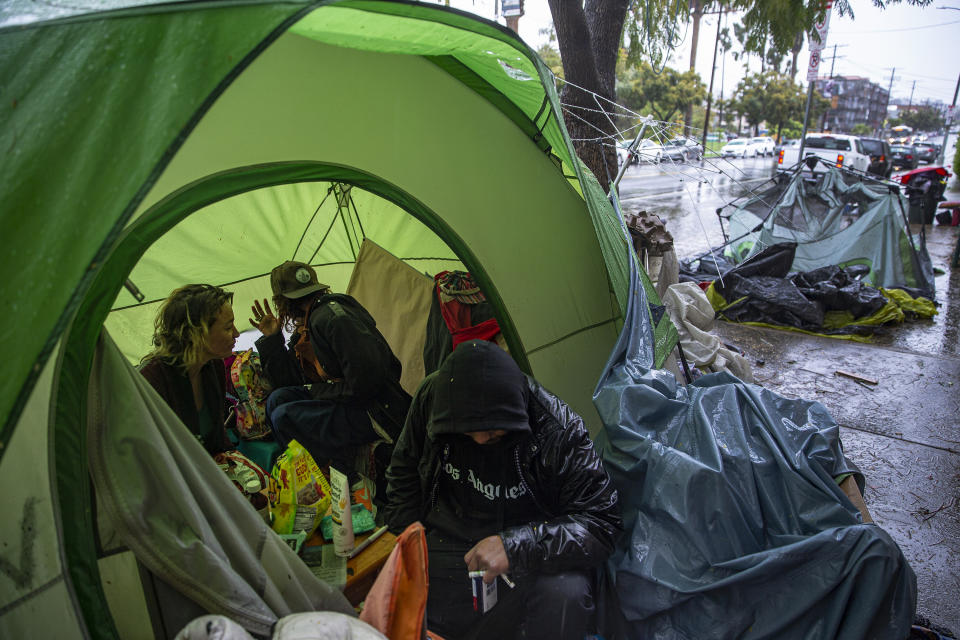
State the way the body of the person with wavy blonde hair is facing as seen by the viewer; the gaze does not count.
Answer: to the viewer's right

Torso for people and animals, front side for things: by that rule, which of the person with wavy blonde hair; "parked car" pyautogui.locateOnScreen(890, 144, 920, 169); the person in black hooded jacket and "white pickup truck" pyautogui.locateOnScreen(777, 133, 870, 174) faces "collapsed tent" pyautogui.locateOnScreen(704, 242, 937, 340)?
the person with wavy blonde hair

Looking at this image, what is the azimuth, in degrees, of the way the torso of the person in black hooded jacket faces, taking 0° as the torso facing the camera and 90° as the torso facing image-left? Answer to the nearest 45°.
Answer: approximately 0°

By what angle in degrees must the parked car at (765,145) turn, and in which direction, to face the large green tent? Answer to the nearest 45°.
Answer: approximately 45° to its left

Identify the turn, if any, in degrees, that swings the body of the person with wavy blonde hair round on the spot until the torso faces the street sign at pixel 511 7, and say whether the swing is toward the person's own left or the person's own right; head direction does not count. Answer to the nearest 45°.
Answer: approximately 45° to the person's own left

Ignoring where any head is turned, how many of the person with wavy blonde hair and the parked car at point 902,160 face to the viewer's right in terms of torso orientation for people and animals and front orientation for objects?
1

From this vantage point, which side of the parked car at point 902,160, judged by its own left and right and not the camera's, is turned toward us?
back

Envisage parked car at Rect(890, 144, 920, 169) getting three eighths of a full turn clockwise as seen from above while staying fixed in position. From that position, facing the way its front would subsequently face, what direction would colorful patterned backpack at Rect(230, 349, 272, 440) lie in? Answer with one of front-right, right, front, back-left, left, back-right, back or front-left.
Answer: front-right

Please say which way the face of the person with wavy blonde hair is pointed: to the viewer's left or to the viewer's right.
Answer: to the viewer's right
